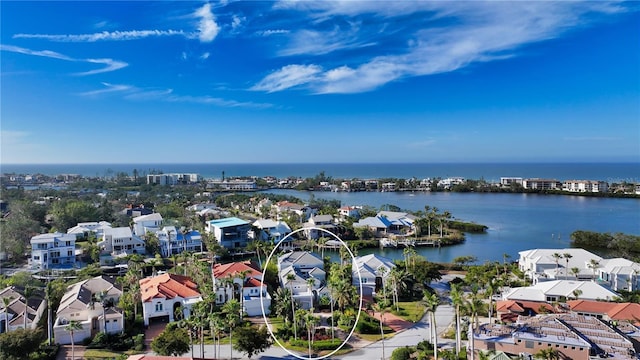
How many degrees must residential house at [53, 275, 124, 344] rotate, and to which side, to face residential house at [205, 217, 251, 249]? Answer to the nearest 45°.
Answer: approximately 135° to its left

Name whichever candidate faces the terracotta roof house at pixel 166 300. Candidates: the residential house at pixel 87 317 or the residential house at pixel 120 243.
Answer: the residential house at pixel 120 243

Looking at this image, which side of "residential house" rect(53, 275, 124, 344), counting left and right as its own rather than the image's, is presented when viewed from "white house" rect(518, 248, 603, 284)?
left

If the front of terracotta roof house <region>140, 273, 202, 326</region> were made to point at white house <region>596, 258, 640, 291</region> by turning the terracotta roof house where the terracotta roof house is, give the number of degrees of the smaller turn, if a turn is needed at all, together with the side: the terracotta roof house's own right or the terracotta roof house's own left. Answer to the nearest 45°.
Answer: approximately 90° to the terracotta roof house's own left

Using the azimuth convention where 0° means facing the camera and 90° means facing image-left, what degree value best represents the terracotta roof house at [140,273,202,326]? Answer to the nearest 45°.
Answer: approximately 0°

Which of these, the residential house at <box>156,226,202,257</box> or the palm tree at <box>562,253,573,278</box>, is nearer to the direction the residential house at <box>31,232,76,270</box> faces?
the palm tree

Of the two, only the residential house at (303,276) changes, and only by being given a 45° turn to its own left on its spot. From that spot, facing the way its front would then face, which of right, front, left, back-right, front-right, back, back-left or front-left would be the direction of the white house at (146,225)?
back

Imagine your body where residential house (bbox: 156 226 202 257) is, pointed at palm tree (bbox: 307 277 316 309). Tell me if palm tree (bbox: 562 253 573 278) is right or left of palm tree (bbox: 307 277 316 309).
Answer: left

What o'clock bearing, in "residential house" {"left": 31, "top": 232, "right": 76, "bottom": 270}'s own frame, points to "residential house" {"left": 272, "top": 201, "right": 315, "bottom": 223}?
"residential house" {"left": 272, "top": 201, "right": 315, "bottom": 223} is roughly at 8 o'clock from "residential house" {"left": 31, "top": 232, "right": 76, "bottom": 270}.

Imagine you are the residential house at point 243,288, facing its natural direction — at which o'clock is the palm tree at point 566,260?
The palm tree is roughly at 9 o'clock from the residential house.

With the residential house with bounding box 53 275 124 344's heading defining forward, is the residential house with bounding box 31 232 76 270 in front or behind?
behind

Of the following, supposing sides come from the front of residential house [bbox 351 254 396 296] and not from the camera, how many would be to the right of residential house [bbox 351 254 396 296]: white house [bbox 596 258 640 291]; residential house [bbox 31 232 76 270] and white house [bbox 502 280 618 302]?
1

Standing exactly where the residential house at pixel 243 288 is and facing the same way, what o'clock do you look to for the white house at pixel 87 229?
The white house is roughly at 5 o'clock from the residential house.

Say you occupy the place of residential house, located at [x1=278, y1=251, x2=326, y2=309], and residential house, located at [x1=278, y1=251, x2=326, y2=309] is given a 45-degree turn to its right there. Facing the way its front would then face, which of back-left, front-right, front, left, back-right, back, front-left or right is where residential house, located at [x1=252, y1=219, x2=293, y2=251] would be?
back-right
